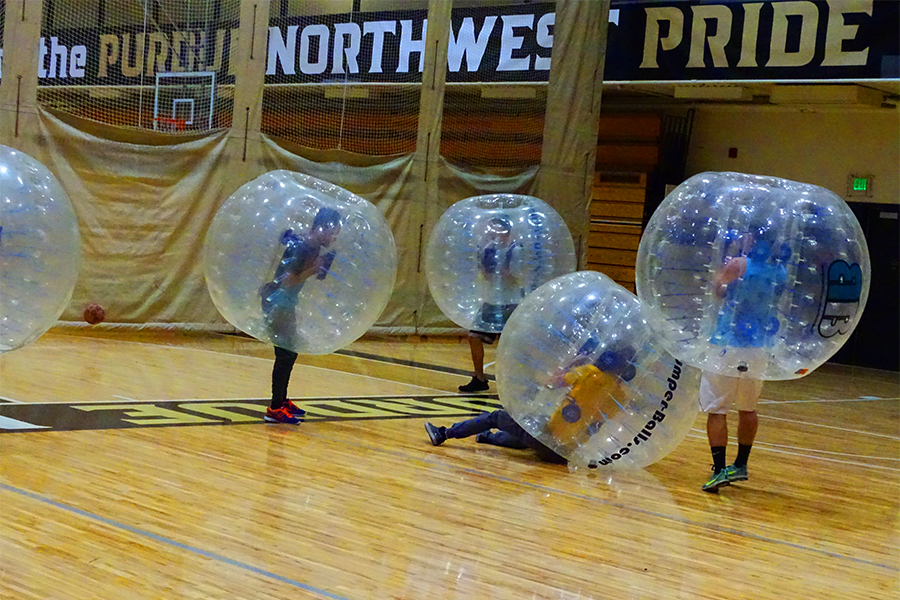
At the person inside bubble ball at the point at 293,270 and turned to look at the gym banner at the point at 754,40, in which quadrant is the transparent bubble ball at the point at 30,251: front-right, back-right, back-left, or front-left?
back-left

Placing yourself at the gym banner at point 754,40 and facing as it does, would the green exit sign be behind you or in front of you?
behind

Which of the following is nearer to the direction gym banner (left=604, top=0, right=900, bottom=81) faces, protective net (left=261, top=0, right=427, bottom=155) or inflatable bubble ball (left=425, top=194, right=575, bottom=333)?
the inflatable bubble ball

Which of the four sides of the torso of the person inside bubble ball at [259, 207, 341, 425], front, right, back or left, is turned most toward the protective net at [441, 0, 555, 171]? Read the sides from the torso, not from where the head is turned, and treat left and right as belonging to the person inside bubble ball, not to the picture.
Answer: left

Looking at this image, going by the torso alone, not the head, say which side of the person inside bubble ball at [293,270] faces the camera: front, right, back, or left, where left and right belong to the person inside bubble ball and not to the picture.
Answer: right

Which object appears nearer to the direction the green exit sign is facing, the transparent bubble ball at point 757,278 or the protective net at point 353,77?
the transparent bubble ball

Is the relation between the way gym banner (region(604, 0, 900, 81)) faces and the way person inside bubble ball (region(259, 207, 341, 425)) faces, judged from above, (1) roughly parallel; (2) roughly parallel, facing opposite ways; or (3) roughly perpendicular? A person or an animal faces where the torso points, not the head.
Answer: roughly perpendicular

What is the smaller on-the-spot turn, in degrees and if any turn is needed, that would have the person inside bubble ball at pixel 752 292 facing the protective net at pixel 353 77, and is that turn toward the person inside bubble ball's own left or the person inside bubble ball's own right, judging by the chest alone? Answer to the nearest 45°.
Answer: approximately 90° to the person inside bubble ball's own right

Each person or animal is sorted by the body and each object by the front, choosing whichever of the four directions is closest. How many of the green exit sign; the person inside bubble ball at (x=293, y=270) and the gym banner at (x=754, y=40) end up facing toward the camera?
2

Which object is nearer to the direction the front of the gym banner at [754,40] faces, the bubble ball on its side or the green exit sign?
the bubble ball on its side
